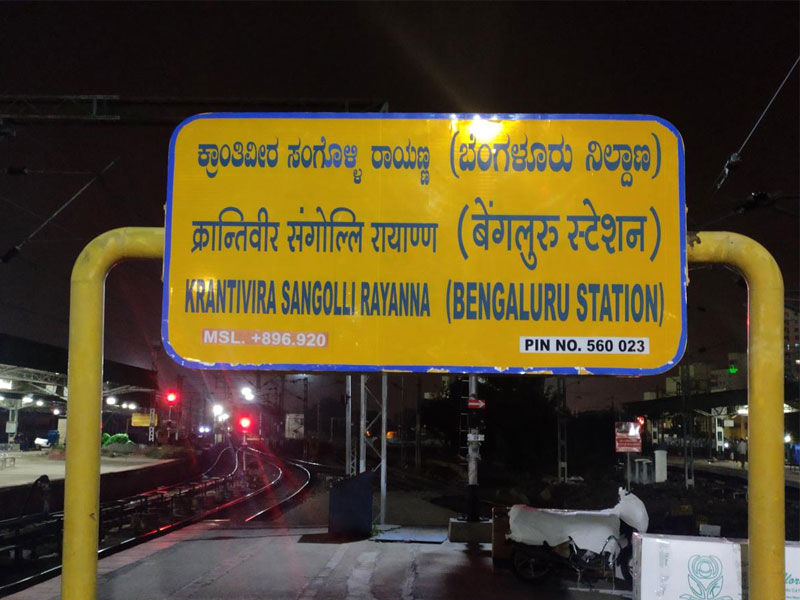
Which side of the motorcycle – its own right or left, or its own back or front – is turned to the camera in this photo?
right

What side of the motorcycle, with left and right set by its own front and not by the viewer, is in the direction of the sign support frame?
right

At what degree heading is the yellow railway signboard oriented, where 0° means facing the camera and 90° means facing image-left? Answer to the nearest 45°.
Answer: approximately 0°

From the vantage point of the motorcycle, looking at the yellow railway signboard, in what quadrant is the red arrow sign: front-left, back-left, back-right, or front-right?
back-right

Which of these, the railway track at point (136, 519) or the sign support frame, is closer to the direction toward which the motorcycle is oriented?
the sign support frame

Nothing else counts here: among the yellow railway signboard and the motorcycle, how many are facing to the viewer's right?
1

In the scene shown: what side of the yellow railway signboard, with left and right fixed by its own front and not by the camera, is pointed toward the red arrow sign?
back

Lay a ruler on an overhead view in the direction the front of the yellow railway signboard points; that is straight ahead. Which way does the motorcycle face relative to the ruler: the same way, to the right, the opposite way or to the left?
to the left
